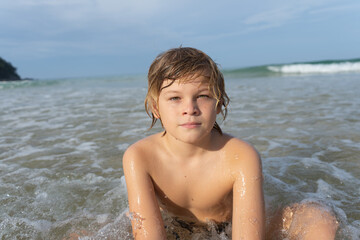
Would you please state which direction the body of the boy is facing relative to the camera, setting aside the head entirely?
toward the camera
